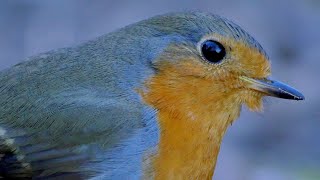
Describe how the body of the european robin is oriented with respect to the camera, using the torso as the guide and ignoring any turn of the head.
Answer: to the viewer's right
